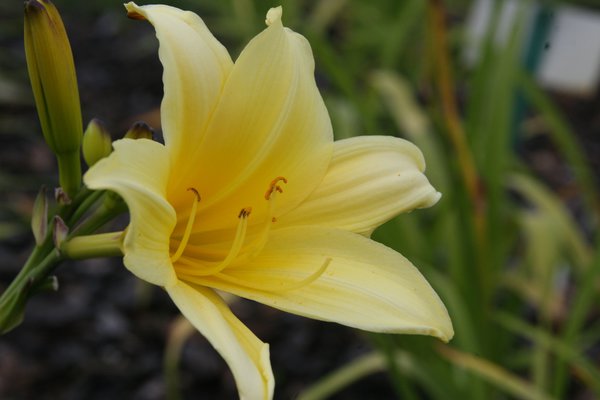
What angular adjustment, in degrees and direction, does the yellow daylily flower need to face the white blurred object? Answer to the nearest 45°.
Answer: approximately 90° to its left

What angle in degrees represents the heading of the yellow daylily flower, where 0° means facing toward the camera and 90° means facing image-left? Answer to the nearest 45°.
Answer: approximately 315°
